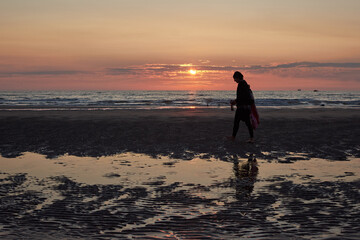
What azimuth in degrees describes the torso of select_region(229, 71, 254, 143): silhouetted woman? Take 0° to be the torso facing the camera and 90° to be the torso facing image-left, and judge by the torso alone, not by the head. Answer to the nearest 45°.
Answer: approximately 90°
